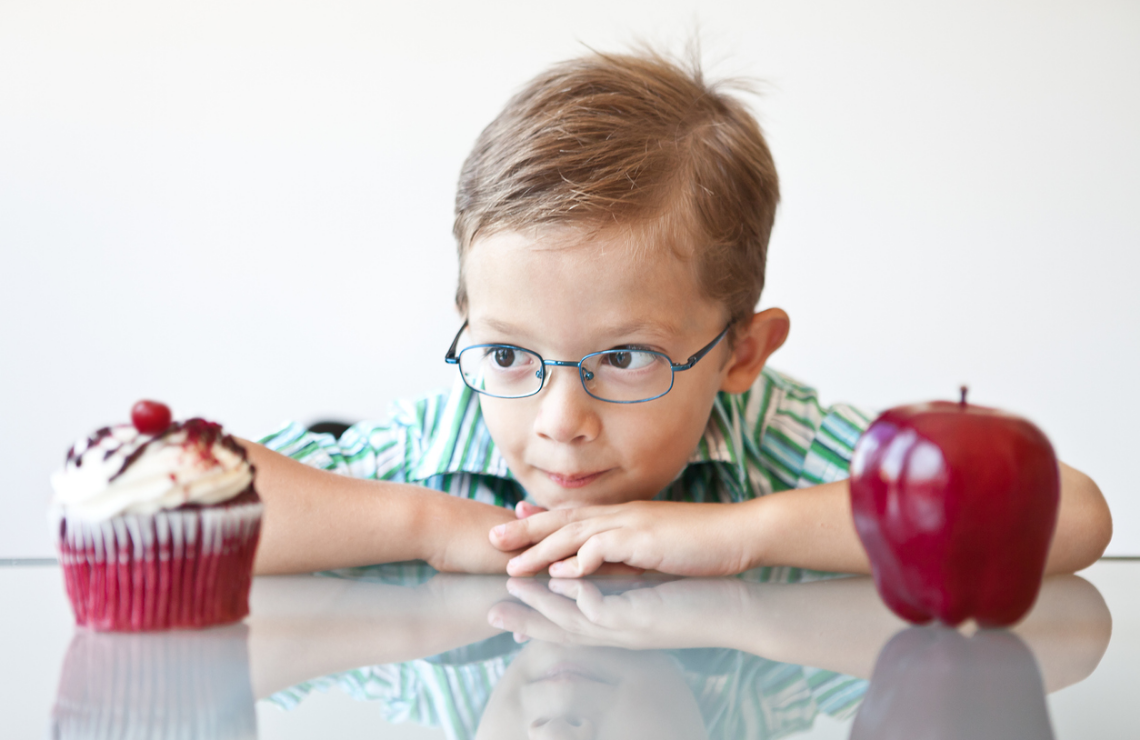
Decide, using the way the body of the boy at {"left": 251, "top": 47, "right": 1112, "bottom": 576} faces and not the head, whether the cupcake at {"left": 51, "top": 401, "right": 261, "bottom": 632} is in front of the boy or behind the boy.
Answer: in front

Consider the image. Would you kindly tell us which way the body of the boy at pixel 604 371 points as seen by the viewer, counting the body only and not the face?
toward the camera

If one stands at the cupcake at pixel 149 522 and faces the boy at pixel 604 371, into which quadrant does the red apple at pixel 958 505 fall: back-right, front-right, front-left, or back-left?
front-right
